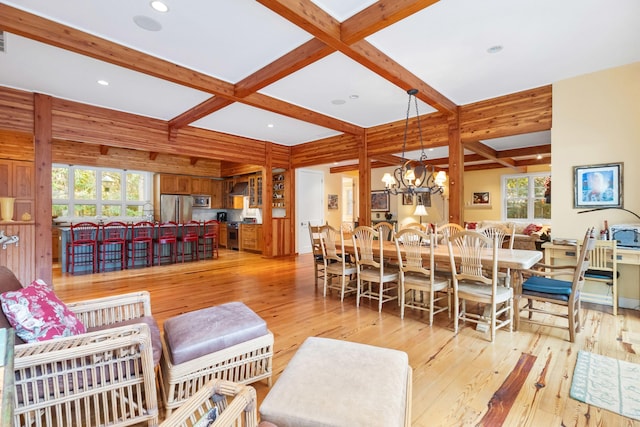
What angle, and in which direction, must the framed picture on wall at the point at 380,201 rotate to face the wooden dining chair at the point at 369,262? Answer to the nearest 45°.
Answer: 0° — it already faces it

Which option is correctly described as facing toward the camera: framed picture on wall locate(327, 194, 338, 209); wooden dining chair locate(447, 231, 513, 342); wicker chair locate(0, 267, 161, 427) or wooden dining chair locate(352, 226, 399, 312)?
the framed picture on wall

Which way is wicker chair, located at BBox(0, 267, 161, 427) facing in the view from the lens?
facing to the right of the viewer

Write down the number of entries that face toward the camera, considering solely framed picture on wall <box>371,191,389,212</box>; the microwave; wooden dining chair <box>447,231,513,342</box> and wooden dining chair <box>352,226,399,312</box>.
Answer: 2

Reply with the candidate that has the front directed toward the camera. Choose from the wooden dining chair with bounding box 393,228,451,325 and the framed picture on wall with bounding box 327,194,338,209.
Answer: the framed picture on wall

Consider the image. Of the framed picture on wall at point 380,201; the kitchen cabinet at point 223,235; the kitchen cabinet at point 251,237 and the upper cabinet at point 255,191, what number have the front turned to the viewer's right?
0

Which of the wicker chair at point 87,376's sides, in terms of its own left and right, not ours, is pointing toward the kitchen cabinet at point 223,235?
left

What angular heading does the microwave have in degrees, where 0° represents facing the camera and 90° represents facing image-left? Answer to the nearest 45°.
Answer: approximately 0°

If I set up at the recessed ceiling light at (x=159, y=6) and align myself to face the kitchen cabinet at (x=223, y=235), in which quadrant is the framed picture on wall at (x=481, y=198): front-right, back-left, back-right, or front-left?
front-right

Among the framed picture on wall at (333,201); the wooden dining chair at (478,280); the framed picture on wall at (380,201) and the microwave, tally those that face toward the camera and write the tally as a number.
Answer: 3

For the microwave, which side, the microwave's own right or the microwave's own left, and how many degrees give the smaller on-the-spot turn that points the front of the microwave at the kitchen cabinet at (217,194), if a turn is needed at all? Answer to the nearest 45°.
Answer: approximately 135° to the microwave's own left

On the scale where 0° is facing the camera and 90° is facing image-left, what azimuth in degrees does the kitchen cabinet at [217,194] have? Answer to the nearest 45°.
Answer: approximately 315°

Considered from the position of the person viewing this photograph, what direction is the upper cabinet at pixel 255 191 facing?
facing the viewer and to the left of the viewer
